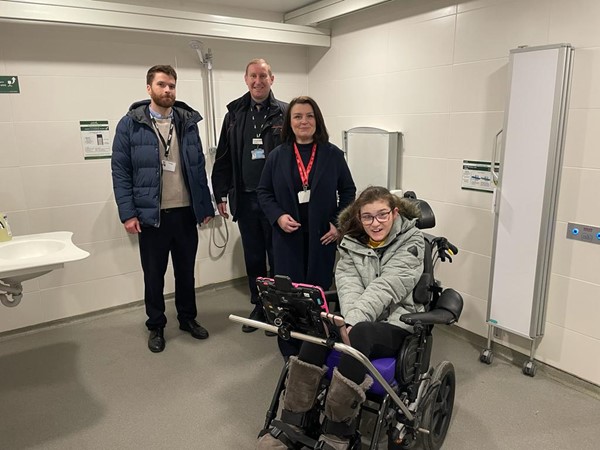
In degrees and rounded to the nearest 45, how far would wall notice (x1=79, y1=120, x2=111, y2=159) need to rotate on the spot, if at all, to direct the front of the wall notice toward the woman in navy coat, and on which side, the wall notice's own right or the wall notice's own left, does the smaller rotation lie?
approximately 45° to the wall notice's own left

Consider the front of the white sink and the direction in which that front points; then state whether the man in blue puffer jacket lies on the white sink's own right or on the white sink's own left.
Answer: on the white sink's own left

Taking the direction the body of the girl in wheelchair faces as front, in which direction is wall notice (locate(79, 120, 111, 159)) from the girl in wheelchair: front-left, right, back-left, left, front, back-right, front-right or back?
right

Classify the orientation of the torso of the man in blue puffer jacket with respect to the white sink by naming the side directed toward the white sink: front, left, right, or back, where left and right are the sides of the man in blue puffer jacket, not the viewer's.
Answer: right

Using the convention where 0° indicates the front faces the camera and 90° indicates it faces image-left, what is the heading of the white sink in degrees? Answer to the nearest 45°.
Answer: approximately 315°

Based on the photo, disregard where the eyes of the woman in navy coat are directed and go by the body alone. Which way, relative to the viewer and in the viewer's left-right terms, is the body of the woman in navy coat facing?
facing the viewer

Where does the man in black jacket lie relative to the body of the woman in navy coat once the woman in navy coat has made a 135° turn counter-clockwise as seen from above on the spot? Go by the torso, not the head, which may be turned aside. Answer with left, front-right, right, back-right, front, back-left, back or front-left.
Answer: left

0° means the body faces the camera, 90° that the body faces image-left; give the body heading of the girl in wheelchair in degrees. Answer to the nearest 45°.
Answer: approximately 45°

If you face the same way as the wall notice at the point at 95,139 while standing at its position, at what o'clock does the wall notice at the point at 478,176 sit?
the wall notice at the point at 478,176 is roughly at 10 o'clock from the wall notice at the point at 95,139.

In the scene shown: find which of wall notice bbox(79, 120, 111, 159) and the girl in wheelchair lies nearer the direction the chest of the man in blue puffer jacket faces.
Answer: the girl in wheelchair

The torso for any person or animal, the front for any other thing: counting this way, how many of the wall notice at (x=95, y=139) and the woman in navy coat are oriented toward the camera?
2
